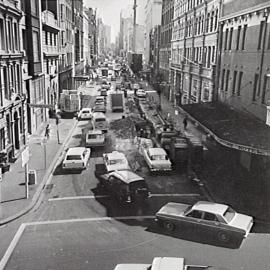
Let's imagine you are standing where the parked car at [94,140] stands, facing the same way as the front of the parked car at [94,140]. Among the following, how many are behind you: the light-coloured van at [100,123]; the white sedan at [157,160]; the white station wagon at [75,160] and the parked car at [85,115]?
2

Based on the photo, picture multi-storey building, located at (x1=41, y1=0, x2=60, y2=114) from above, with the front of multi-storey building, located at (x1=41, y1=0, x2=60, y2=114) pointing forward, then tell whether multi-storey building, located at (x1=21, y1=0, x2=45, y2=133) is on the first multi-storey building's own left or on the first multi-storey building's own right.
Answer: on the first multi-storey building's own right

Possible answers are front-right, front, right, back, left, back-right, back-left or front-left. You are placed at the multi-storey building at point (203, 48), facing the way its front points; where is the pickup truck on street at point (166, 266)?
front-left

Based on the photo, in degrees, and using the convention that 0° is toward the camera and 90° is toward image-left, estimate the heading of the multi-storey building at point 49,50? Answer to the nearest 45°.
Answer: approximately 315°

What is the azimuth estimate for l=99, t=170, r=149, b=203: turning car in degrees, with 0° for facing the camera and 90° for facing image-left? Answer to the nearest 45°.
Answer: approximately 135°
